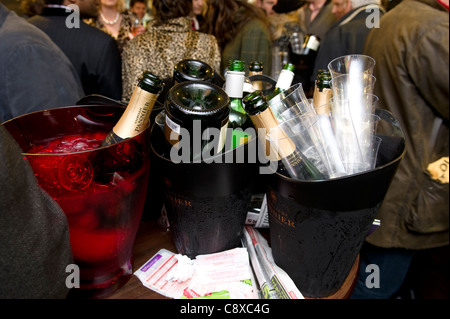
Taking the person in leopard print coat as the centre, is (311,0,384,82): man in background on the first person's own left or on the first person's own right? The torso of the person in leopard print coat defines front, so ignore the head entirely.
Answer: on the first person's own right

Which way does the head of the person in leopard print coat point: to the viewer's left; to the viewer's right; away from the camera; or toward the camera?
away from the camera

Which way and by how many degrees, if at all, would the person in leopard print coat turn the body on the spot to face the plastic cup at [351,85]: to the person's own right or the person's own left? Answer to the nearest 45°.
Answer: approximately 180°

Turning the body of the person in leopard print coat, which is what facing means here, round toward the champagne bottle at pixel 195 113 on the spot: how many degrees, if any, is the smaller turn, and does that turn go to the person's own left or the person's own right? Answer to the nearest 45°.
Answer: approximately 180°

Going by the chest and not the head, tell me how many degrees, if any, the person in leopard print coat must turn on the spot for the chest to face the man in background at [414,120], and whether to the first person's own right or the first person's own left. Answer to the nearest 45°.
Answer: approximately 135° to the first person's own right

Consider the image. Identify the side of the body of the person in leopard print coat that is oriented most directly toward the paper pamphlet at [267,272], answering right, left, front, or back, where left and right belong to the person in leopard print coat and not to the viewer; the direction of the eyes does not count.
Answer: back

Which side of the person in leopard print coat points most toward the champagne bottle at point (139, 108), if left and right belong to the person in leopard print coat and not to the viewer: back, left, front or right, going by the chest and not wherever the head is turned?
back

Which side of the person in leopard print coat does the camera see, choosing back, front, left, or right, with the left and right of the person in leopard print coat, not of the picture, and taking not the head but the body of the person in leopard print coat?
back

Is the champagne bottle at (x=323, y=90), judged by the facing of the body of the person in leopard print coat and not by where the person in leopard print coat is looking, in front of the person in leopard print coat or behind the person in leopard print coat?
behind

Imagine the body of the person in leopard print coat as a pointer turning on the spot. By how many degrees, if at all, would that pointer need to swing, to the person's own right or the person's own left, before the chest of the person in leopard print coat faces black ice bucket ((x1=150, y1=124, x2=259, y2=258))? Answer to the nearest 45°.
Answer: approximately 180°

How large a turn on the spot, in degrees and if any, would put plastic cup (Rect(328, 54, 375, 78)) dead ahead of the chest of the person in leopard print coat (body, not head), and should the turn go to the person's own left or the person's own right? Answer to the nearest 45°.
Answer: approximately 180°

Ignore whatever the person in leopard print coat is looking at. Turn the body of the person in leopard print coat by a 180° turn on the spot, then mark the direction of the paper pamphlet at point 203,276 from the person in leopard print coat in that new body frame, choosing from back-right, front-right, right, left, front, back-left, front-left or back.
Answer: front

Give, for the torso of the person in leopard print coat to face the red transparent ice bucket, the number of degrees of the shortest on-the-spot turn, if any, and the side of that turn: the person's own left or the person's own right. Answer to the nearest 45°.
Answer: approximately 180°

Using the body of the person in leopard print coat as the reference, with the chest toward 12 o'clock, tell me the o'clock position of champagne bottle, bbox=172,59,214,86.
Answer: The champagne bottle is roughly at 6 o'clock from the person in leopard print coat.
